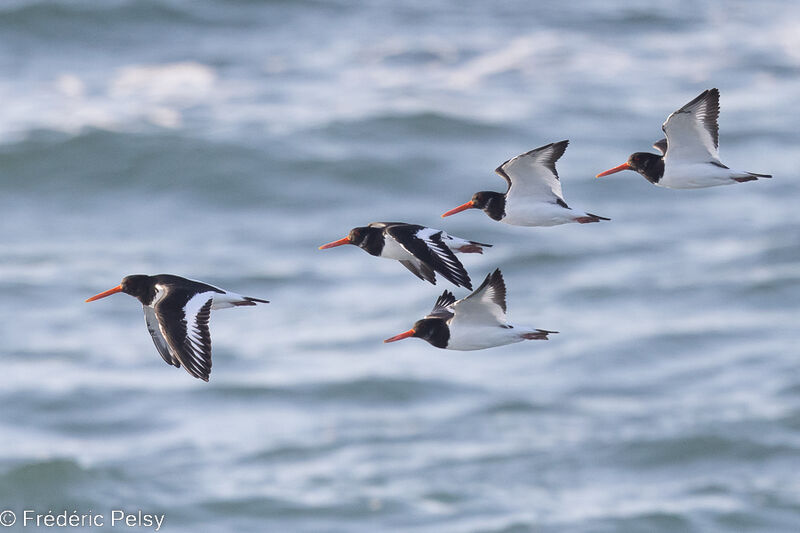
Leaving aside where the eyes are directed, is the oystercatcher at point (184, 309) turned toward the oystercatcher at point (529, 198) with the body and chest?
no

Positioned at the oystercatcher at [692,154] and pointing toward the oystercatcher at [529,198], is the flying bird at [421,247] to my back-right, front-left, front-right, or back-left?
front-left

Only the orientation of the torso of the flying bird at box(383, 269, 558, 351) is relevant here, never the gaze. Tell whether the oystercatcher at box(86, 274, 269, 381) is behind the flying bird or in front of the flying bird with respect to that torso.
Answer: in front

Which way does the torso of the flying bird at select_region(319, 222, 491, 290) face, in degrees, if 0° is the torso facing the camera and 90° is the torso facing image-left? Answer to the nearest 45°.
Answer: approximately 90°

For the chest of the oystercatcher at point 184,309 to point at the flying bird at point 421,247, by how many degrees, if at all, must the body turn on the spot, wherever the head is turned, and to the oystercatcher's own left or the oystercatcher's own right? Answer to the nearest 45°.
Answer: approximately 180°

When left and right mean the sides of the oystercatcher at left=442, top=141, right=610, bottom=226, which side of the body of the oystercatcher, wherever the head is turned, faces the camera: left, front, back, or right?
left

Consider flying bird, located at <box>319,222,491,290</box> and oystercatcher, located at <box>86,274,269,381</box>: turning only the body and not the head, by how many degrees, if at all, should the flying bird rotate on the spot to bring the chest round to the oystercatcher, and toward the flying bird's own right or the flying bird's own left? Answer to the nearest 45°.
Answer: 0° — it already faces it

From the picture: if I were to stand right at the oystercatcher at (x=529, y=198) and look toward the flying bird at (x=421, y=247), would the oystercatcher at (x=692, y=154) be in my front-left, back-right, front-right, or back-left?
back-left

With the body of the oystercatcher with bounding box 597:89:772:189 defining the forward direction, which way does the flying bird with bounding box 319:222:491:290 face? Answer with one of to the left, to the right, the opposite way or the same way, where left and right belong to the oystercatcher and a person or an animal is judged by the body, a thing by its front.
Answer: the same way

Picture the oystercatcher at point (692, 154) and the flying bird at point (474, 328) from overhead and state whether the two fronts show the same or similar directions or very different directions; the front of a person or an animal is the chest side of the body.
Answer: same or similar directions

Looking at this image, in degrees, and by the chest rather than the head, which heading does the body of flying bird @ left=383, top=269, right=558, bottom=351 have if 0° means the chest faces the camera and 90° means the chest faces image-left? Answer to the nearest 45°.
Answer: approximately 90°

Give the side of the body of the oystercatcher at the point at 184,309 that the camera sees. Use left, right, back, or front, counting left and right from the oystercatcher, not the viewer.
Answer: left

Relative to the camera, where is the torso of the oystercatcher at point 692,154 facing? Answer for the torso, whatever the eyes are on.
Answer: to the viewer's left

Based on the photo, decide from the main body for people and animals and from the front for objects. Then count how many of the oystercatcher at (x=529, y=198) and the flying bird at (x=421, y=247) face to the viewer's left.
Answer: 2
